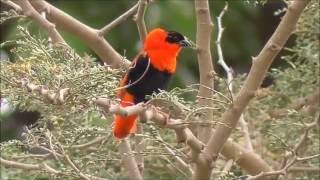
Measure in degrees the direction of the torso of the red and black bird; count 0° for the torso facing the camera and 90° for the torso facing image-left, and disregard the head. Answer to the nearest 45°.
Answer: approximately 270°

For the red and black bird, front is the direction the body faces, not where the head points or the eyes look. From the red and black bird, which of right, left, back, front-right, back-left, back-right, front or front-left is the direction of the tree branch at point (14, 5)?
back
